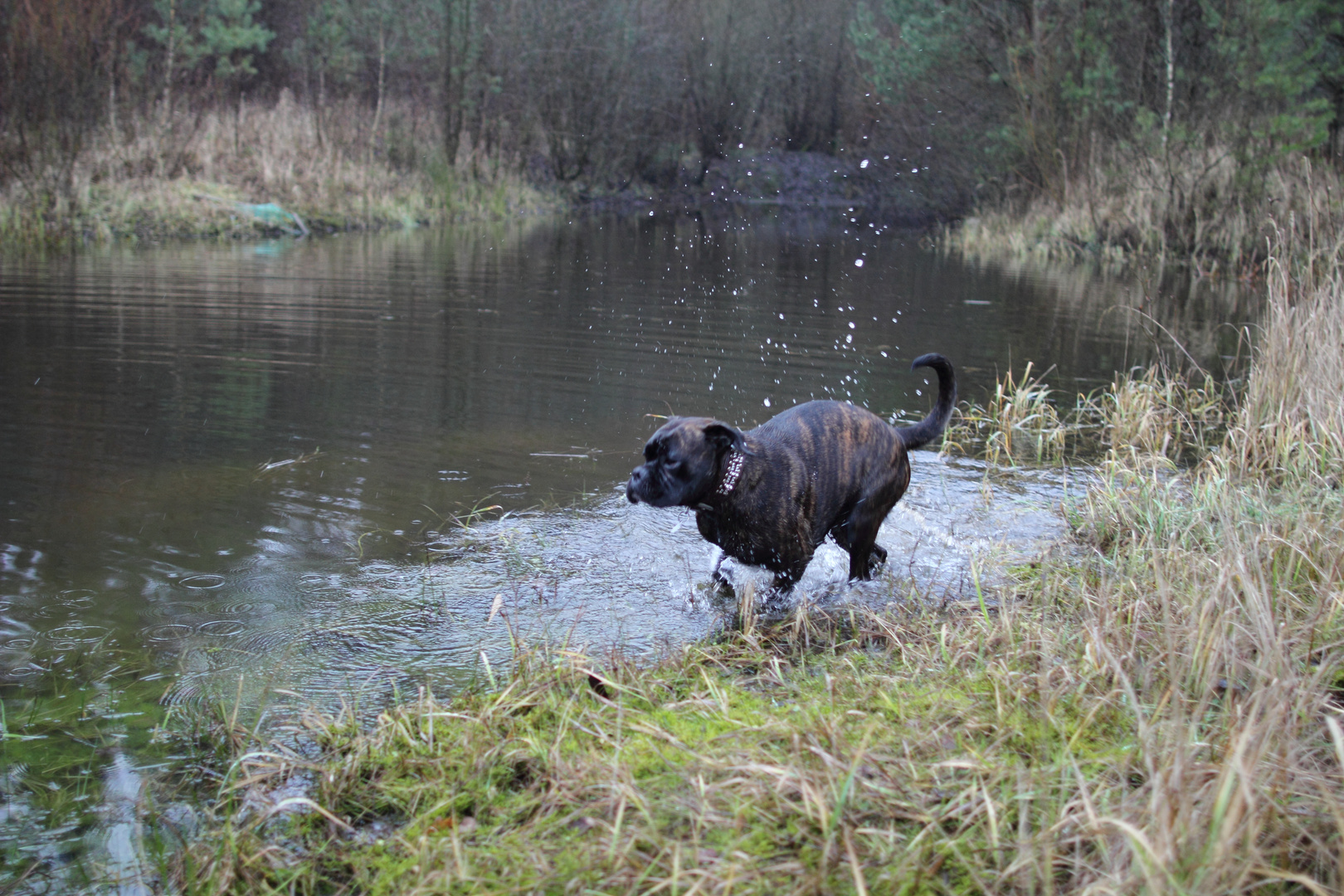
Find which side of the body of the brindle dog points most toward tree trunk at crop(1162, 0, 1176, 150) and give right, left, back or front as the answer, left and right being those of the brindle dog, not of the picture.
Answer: right

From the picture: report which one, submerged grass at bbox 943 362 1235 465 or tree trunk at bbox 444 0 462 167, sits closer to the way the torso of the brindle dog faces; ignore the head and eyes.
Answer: the tree trunk

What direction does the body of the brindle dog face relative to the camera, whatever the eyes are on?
to the viewer's left

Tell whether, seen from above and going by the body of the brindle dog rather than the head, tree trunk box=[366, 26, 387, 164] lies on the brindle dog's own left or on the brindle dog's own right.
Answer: on the brindle dog's own right

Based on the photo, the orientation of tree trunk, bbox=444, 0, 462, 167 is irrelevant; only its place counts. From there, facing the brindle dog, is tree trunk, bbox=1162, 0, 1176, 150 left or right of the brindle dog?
left

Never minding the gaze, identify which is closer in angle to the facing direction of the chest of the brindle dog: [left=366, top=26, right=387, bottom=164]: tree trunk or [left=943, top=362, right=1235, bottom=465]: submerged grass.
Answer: the tree trunk

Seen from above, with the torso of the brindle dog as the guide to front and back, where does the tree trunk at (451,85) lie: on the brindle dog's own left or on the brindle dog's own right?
on the brindle dog's own right

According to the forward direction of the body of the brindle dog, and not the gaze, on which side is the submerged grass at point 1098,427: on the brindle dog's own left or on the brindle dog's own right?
on the brindle dog's own right
